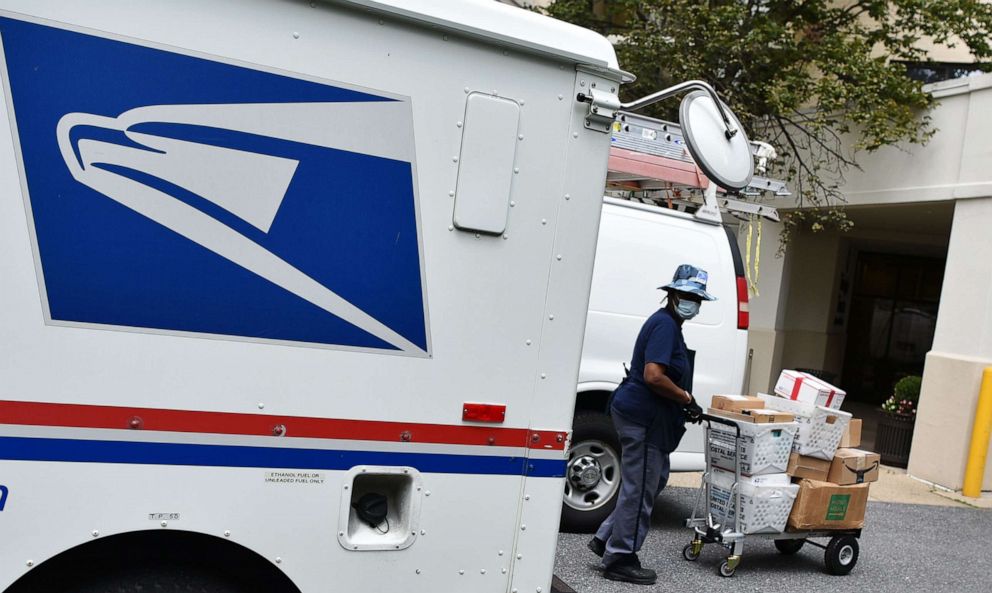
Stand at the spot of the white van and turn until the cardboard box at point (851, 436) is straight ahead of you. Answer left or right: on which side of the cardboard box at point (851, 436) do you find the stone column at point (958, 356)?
left

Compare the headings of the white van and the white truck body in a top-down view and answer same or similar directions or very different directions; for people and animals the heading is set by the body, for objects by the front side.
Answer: same or similar directions

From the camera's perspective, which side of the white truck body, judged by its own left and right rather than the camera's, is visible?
left
